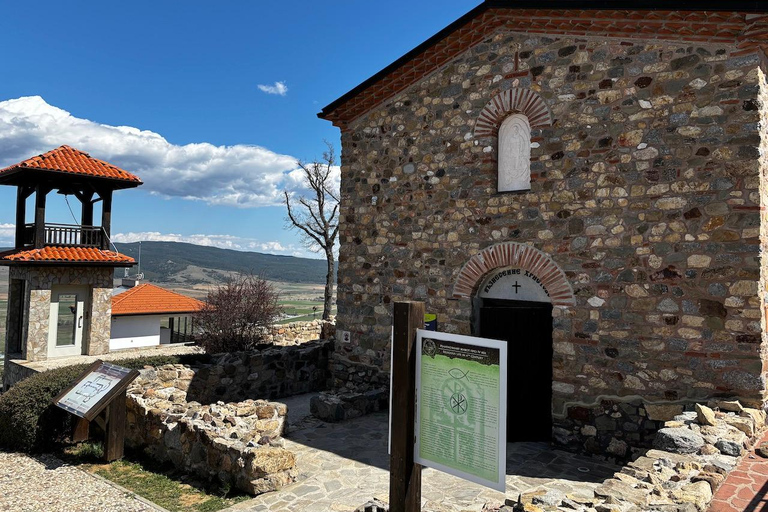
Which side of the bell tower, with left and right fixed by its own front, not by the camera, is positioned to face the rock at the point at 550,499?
front

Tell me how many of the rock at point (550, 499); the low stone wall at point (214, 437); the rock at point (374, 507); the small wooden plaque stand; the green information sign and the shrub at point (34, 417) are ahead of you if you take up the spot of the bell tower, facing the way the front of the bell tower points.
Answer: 6

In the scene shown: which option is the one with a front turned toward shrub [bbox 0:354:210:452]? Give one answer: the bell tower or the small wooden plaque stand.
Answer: the bell tower

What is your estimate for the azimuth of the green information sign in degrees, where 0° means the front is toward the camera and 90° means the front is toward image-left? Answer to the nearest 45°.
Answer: approximately 45°

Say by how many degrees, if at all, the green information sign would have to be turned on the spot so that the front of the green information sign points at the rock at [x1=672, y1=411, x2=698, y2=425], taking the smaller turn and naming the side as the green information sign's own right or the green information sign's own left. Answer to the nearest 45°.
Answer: approximately 180°

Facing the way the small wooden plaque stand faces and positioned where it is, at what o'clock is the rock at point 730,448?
The rock is roughly at 9 o'clock from the small wooden plaque stand.

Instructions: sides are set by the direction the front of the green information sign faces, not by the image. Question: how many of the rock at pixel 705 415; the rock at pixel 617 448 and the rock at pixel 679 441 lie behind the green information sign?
3

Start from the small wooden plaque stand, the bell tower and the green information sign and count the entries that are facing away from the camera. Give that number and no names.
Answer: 0

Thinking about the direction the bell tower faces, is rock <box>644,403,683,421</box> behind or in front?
in front

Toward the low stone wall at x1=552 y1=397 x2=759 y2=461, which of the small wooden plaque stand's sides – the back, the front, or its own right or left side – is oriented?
back

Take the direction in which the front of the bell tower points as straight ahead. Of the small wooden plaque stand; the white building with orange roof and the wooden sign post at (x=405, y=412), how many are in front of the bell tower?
2

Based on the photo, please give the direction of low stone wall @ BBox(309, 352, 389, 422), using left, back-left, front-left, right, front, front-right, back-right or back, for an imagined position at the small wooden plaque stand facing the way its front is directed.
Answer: back-left

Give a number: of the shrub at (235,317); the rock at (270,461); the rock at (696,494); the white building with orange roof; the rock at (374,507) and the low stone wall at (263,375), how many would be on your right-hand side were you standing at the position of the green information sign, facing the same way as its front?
5

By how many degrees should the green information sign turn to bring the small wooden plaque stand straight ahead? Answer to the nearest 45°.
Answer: approximately 90° to its right

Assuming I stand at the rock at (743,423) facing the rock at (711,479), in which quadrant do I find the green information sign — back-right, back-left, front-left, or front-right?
front-right

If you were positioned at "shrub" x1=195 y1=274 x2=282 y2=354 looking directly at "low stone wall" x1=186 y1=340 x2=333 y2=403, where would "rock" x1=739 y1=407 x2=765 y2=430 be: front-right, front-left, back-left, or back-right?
front-left

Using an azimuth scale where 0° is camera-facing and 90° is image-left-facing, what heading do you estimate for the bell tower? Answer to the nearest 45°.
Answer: approximately 0°
